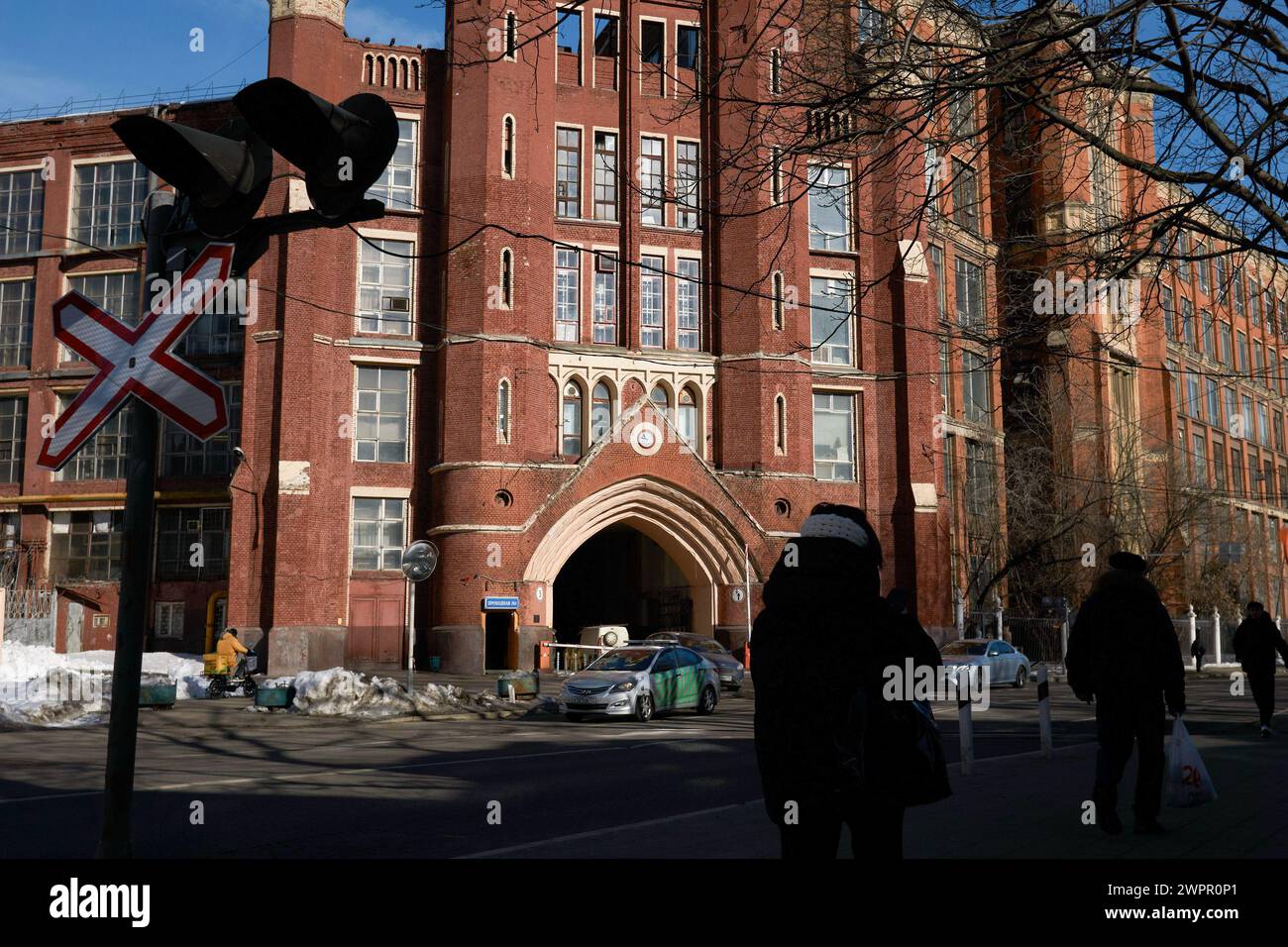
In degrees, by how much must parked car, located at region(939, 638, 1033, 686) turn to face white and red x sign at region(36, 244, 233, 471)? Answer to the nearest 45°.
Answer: approximately 45° to its left

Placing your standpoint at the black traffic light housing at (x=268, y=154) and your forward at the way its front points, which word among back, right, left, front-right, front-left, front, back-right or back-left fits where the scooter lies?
back-right

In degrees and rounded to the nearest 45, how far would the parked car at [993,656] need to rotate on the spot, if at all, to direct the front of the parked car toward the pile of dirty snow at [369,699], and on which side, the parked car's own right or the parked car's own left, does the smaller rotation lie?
0° — it already faces it

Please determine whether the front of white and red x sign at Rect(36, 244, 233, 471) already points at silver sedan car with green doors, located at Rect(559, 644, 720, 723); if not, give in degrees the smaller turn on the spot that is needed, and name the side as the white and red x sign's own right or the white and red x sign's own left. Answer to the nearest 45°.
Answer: approximately 180°

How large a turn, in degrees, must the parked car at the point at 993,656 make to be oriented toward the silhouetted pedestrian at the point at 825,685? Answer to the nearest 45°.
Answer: approximately 45° to its left

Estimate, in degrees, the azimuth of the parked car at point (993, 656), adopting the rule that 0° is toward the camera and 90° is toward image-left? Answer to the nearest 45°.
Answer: approximately 45°

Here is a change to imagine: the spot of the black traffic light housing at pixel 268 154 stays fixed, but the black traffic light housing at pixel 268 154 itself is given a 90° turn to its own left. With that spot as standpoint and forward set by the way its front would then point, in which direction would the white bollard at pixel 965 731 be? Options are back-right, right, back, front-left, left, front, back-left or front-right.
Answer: left

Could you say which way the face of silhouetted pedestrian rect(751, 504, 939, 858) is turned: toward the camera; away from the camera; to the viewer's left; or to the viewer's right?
away from the camera

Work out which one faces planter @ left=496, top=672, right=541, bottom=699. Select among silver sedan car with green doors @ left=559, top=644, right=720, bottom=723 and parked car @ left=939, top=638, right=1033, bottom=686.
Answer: the parked car

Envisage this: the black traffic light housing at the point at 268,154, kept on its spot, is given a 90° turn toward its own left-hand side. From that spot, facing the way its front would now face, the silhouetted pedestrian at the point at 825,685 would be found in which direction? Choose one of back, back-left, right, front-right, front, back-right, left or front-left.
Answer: front

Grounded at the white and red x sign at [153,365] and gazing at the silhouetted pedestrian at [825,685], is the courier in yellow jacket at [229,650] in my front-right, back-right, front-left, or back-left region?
back-left
